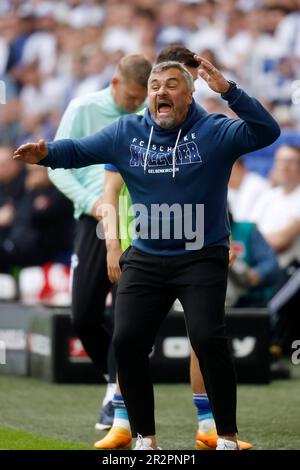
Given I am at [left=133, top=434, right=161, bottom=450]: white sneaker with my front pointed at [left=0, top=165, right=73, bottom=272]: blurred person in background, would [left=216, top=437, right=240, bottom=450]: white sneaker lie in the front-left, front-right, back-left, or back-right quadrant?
back-right

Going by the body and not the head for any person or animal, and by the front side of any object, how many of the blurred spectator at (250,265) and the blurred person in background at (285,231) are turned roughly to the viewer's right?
0

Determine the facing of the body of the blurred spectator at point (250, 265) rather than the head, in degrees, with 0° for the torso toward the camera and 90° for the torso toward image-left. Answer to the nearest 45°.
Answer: approximately 45°

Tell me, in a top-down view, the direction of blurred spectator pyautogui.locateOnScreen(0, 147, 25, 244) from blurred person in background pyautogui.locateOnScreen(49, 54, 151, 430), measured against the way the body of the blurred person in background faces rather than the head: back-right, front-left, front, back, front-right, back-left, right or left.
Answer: back-left

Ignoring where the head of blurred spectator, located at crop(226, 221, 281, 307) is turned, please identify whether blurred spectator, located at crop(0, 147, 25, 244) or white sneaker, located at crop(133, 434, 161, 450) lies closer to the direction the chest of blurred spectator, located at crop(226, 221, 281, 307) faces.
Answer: the white sneaker

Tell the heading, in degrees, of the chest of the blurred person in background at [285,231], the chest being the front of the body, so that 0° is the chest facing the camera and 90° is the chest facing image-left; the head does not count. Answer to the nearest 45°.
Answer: approximately 0°

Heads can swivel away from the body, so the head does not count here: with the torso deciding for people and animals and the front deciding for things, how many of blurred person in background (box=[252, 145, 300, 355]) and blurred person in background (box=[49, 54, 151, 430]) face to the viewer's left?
0

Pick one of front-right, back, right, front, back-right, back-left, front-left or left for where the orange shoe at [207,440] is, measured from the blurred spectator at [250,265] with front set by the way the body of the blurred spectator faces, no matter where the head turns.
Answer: front-left

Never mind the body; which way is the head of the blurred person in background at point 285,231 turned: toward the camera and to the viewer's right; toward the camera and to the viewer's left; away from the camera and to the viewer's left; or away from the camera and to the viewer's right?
toward the camera and to the viewer's left

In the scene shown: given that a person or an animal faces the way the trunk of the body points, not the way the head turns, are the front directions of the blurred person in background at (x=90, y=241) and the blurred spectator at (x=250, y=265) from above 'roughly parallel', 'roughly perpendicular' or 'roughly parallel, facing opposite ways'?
roughly perpendicular

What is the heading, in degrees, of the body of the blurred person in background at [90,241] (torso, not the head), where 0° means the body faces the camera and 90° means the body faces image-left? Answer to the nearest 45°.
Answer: approximately 315°
